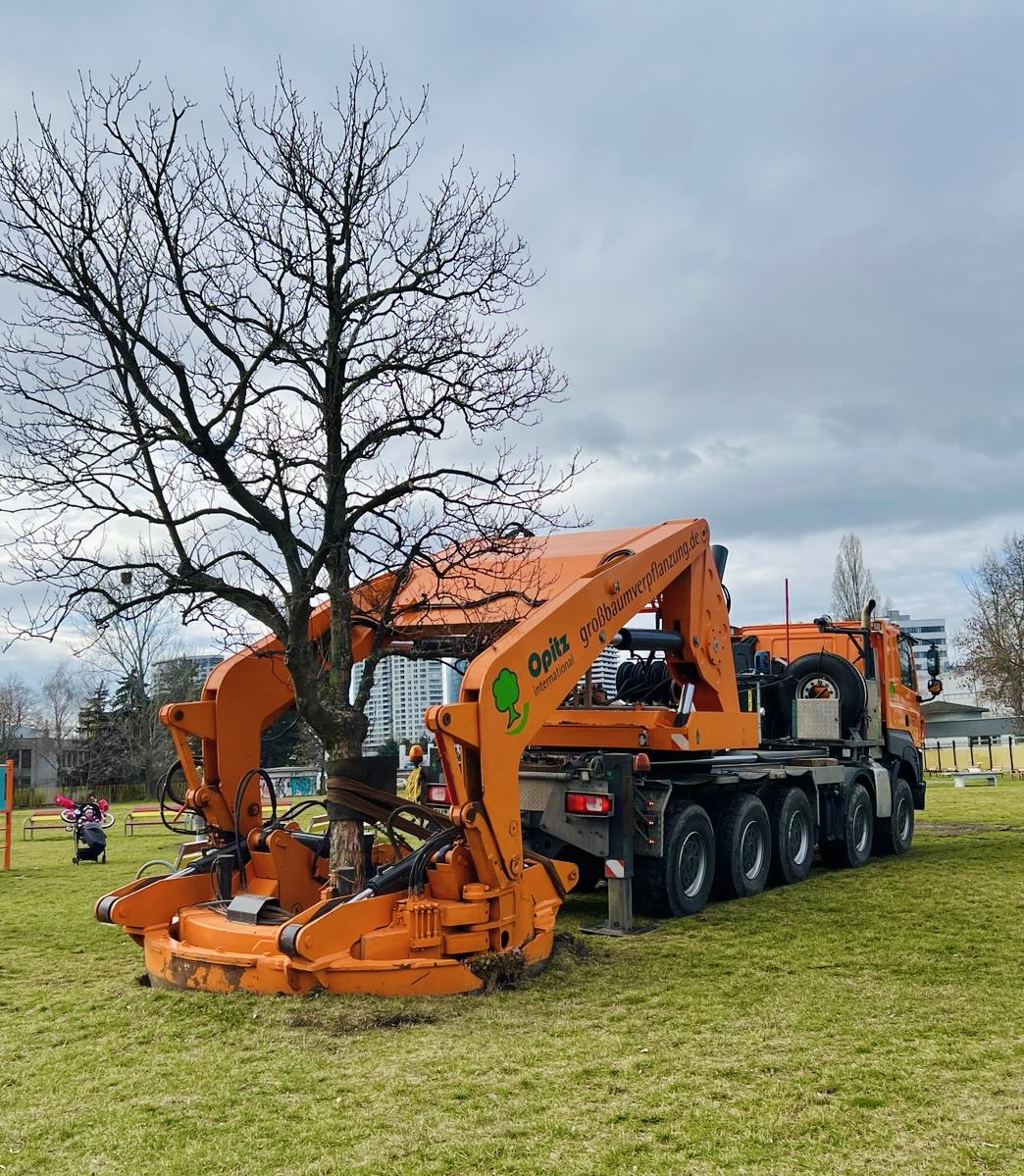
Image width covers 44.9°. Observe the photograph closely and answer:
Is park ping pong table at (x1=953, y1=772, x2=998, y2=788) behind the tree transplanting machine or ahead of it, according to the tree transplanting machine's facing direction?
ahead

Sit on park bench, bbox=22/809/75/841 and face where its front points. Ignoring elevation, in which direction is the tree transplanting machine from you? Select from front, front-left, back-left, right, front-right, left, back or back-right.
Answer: front

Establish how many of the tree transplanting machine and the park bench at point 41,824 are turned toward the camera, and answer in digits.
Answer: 1

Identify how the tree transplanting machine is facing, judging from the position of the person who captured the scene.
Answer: facing away from the viewer and to the right of the viewer

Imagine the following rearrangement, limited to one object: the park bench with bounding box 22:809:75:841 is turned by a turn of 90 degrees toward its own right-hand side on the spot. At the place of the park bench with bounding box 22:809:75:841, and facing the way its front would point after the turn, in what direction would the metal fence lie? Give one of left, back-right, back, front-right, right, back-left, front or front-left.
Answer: back

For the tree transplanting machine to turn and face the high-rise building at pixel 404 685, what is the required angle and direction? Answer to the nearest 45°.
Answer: approximately 45° to its left

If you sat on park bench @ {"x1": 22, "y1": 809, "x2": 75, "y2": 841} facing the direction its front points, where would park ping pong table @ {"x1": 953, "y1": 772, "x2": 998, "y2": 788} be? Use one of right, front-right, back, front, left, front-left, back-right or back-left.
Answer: left

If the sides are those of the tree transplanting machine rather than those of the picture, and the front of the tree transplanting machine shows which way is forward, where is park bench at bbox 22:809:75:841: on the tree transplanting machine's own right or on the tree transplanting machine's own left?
on the tree transplanting machine's own left

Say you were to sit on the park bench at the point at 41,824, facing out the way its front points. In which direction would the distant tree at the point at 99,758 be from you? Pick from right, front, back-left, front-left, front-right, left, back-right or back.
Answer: back

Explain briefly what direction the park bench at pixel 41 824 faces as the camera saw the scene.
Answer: facing the viewer

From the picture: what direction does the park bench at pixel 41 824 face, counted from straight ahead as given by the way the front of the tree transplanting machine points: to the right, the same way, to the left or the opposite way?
to the right
